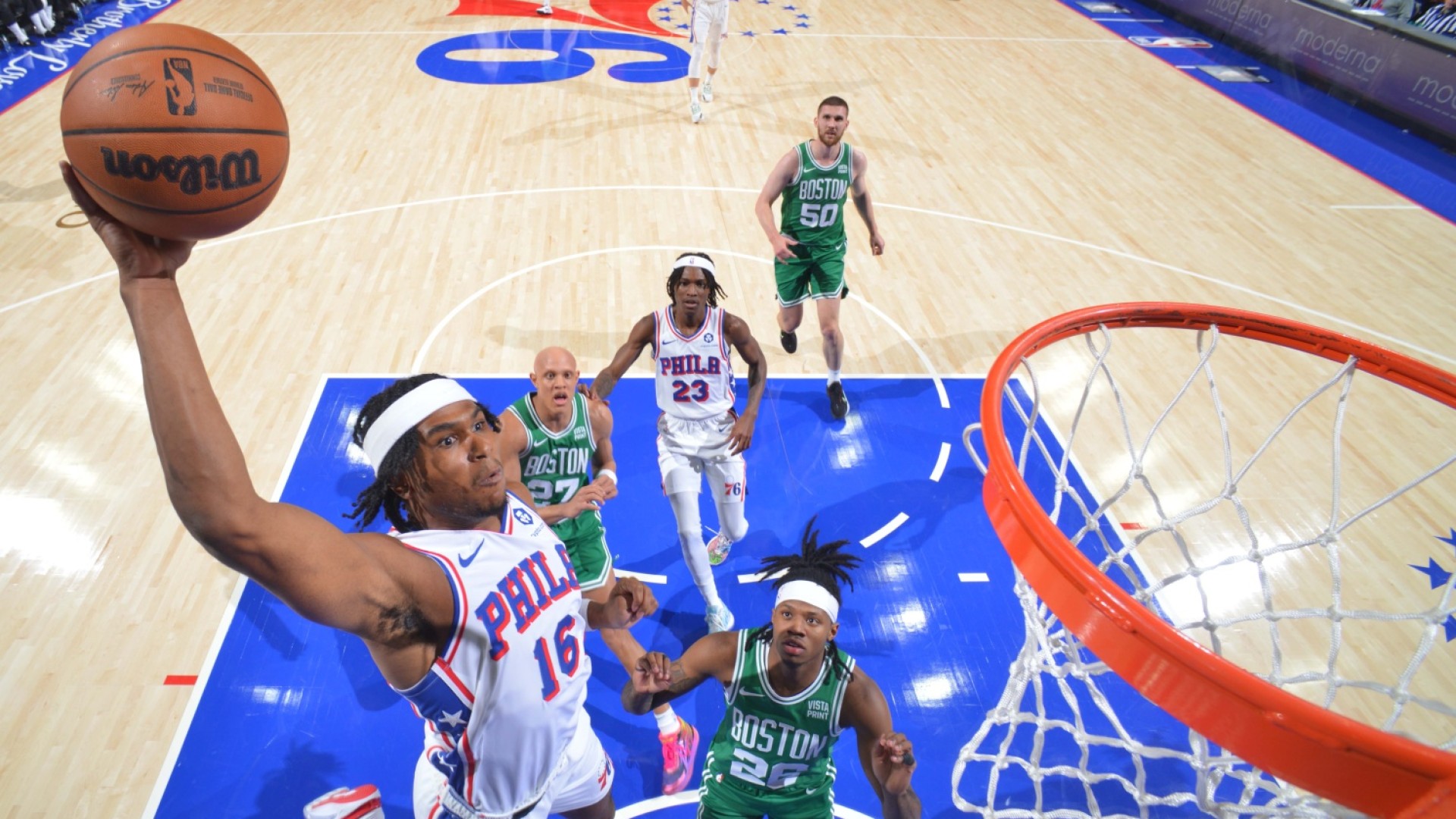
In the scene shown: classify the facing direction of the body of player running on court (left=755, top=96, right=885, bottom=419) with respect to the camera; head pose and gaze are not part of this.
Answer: toward the camera

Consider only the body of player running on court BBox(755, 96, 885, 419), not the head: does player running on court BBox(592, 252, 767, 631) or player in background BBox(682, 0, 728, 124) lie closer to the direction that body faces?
the player running on court

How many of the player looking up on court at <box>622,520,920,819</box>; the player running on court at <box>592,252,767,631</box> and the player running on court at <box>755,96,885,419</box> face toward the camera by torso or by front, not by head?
3

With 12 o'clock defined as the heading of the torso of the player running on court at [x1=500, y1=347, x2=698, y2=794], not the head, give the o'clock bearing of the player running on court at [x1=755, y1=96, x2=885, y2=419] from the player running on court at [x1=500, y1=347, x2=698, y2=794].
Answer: the player running on court at [x1=755, y1=96, x2=885, y2=419] is roughly at 7 o'clock from the player running on court at [x1=500, y1=347, x2=698, y2=794].

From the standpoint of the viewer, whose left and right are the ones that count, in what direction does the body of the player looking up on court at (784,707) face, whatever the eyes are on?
facing the viewer

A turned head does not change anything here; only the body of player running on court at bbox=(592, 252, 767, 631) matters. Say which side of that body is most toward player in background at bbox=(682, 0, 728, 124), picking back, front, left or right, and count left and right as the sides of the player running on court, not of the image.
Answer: back

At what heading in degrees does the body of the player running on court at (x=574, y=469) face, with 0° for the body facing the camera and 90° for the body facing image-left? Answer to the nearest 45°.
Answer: approximately 0°

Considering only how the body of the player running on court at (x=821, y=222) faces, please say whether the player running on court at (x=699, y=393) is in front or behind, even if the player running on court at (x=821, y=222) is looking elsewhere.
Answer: in front

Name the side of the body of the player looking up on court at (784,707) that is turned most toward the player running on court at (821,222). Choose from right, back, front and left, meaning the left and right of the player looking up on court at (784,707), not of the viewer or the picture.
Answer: back

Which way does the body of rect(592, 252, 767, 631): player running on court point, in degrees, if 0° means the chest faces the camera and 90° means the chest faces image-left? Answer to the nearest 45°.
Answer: approximately 0°
